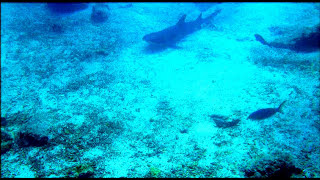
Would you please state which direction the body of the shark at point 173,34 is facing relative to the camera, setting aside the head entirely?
to the viewer's left

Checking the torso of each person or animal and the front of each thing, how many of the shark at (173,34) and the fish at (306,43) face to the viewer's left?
1

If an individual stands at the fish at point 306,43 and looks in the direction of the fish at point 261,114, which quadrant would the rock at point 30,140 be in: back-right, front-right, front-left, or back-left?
front-right

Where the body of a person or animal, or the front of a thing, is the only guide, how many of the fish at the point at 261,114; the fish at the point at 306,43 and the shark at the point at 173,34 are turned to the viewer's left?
2

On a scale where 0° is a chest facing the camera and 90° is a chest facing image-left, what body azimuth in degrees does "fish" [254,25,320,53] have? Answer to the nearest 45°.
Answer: approximately 270°

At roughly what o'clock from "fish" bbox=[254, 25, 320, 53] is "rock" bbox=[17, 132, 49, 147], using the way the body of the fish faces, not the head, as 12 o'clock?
The rock is roughly at 4 o'clock from the fish.

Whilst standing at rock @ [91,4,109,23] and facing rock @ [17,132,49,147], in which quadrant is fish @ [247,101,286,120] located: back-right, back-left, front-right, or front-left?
front-left

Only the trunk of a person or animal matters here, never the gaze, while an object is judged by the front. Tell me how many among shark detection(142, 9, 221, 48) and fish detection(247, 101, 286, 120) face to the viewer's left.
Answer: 2

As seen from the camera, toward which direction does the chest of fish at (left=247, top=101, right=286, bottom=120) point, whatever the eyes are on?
to the viewer's left

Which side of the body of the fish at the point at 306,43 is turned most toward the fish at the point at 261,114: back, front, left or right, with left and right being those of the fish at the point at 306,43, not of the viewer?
right

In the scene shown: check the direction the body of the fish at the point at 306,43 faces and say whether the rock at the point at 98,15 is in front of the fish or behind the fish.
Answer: behind
